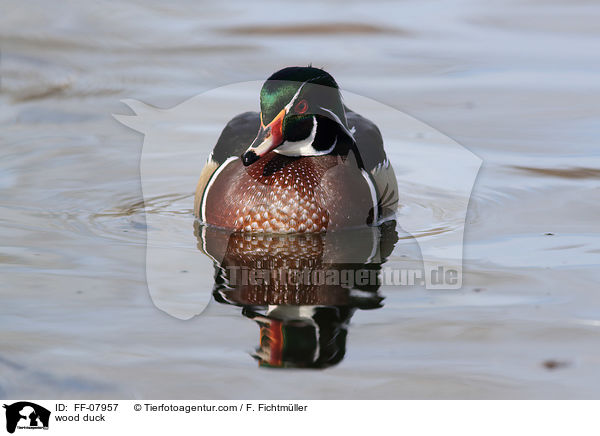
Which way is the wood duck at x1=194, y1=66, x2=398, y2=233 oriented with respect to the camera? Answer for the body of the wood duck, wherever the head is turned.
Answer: toward the camera
